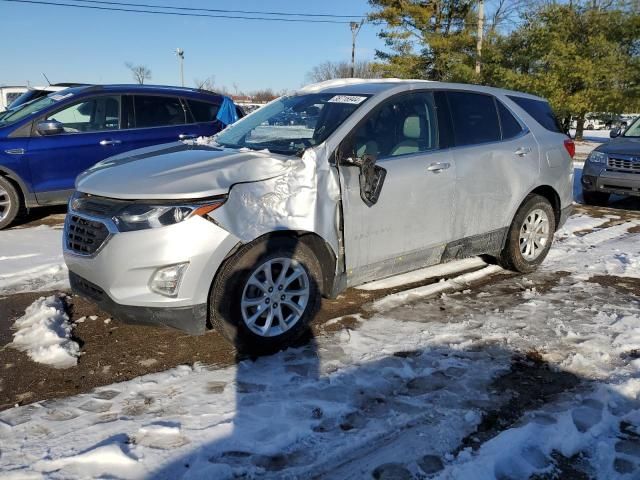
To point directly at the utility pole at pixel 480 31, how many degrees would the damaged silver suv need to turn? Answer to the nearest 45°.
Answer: approximately 135° to its right

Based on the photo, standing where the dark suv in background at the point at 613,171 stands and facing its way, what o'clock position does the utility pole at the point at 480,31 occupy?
The utility pole is roughly at 4 o'clock from the dark suv in background.

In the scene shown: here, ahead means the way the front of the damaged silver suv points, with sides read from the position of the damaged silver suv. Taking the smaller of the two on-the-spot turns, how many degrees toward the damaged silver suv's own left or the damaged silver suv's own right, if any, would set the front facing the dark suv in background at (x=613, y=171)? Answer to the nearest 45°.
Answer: approximately 180°

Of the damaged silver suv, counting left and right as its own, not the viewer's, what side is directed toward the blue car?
right

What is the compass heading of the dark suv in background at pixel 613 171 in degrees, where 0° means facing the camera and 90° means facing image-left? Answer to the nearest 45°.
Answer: approximately 45°

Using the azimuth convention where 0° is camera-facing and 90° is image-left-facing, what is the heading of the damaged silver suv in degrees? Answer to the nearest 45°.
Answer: approximately 45°
